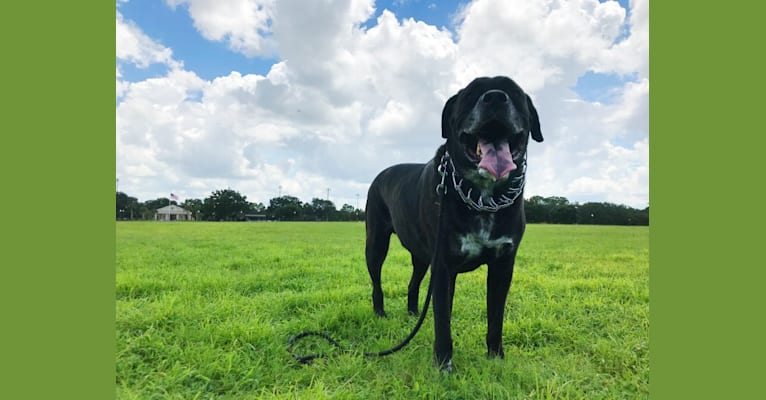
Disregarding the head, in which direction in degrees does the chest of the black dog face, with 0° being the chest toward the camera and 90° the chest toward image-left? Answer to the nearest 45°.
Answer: approximately 315°
